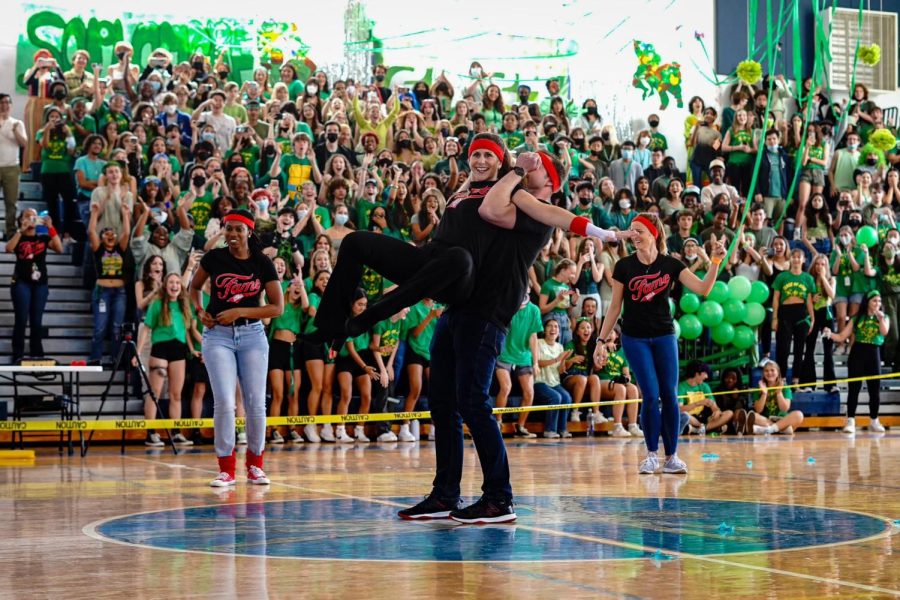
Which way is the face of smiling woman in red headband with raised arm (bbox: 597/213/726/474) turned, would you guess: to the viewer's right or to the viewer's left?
to the viewer's left

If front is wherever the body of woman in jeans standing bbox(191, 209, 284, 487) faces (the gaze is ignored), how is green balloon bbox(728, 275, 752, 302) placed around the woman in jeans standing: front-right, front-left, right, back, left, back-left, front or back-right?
back-left

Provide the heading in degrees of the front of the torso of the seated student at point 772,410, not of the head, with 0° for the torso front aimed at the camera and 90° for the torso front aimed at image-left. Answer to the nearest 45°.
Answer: approximately 0°

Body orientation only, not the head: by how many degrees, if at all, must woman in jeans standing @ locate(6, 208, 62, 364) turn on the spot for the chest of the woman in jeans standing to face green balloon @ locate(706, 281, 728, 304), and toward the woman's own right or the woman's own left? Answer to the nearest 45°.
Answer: approximately 90° to the woman's own left

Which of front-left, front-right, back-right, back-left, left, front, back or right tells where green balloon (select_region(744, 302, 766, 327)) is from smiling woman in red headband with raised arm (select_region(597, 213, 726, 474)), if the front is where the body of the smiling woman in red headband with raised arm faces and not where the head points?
back

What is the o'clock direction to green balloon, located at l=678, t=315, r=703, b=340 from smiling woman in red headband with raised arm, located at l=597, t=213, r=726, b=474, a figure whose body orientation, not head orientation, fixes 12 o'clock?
The green balloon is roughly at 6 o'clock from the smiling woman in red headband with raised arm.

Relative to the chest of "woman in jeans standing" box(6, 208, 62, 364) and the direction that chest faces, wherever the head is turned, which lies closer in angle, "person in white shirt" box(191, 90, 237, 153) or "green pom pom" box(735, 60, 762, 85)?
the green pom pom

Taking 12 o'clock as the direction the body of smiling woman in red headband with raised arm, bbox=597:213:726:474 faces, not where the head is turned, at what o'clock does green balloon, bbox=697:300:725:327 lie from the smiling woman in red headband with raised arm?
The green balloon is roughly at 6 o'clock from the smiling woman in red headband with raised arm.

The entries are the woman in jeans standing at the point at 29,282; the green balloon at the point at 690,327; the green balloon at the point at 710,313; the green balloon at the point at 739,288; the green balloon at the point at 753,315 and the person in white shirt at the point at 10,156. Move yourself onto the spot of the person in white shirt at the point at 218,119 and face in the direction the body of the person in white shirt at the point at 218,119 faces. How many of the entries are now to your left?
4
